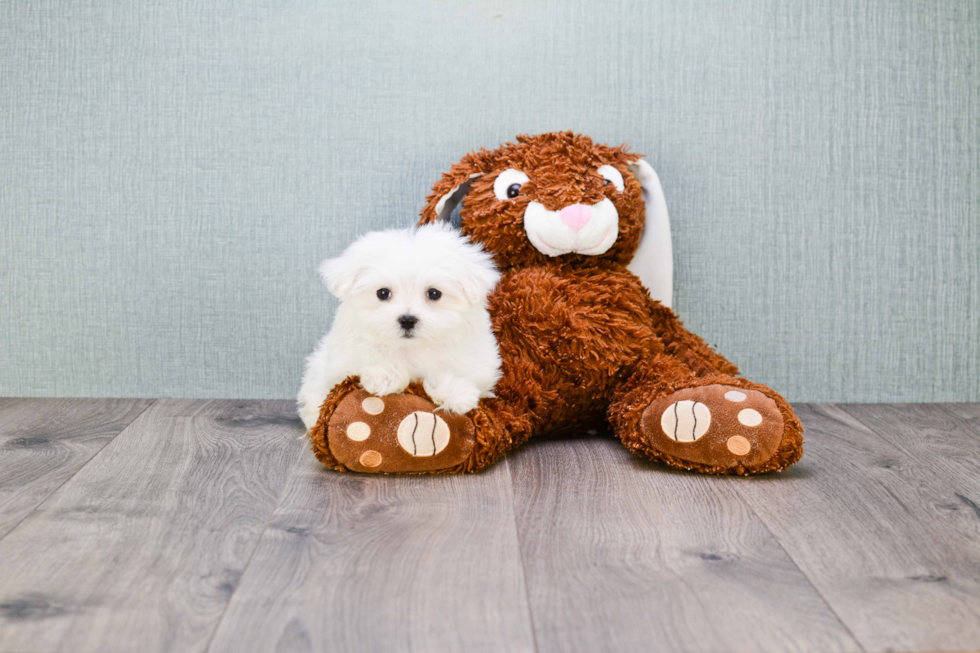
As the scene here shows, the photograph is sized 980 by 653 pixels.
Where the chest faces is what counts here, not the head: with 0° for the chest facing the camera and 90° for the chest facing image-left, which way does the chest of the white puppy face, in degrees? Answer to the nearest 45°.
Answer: approximately 0°
